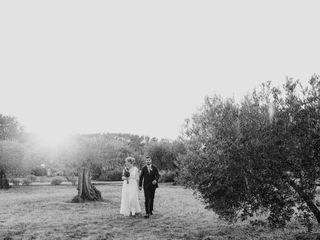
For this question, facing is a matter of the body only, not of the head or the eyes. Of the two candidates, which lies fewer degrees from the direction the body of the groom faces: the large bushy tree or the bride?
the large bushy tree

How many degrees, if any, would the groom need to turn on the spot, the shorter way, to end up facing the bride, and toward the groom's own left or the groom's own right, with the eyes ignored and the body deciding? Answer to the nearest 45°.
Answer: approximately 135° to the groom's own right

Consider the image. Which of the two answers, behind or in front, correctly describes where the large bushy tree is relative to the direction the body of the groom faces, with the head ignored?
in front

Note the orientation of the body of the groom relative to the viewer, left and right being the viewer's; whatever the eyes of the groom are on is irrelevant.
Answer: facing the viewer

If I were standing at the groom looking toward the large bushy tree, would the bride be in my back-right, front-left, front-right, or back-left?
back-right
